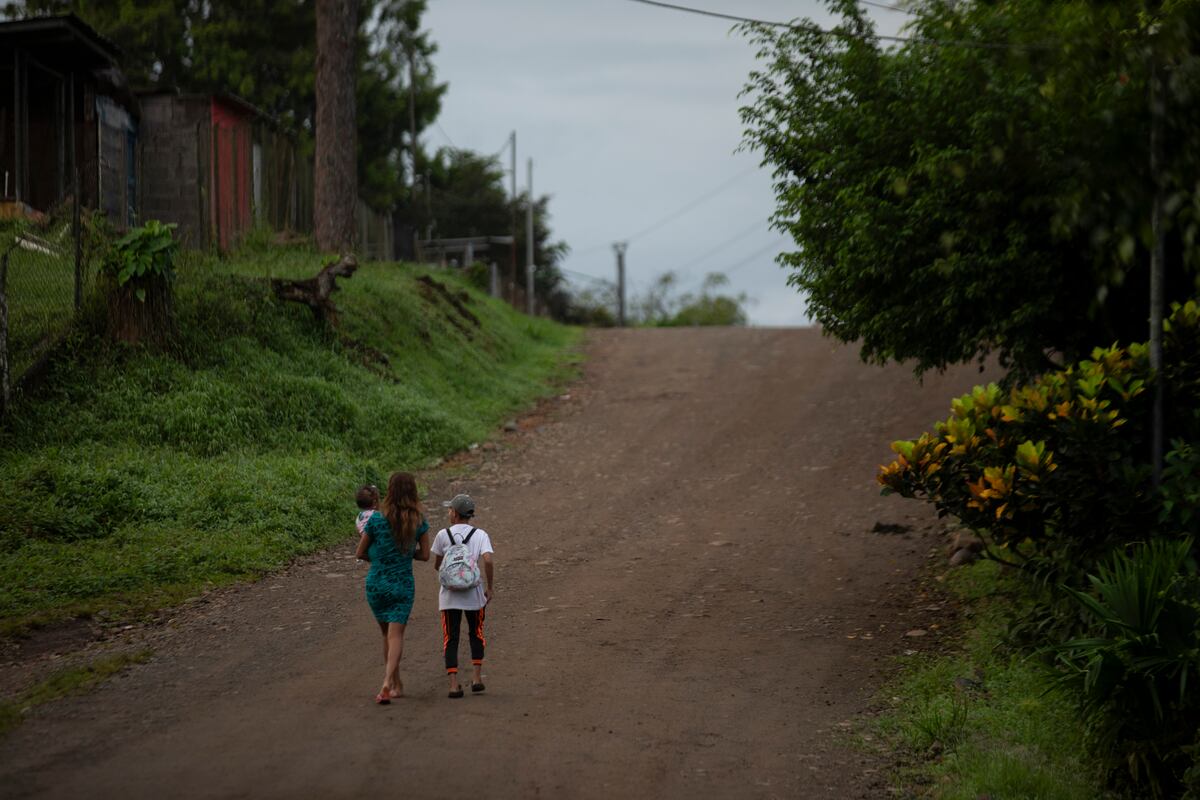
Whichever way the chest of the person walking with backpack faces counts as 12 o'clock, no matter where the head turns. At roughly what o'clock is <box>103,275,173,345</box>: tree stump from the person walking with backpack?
The tree stump is roughly at 11 o'clock from the person walking with backpack.

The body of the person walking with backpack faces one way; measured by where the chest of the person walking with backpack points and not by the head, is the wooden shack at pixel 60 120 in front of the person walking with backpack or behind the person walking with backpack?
in front

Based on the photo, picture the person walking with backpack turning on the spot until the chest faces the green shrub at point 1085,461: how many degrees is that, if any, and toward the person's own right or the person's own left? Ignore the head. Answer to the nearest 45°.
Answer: approximately 90° to the person's own right

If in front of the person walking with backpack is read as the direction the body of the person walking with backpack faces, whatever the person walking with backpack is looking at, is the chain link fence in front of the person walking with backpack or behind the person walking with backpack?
in front

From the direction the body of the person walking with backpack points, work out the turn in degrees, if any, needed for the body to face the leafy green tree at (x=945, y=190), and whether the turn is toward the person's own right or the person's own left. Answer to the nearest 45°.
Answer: approximately 45° to the person's own right

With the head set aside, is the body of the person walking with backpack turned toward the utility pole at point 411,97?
yes

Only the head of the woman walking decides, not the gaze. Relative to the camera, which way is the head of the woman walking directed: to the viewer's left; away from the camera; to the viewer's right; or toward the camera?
away from the camera

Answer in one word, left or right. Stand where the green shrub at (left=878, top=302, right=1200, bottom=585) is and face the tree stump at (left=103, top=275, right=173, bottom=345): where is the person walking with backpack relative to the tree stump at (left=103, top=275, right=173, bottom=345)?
left

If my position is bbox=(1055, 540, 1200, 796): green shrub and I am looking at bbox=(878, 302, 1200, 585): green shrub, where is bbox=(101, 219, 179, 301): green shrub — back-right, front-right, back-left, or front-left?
front-left

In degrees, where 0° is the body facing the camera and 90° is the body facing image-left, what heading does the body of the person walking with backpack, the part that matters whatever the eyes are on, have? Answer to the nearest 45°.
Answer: approximately 180°

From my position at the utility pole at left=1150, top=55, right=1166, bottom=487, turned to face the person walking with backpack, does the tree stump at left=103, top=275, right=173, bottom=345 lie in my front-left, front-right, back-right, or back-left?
front-right

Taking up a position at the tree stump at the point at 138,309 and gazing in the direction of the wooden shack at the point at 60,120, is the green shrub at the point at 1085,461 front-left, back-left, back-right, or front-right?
back-right
